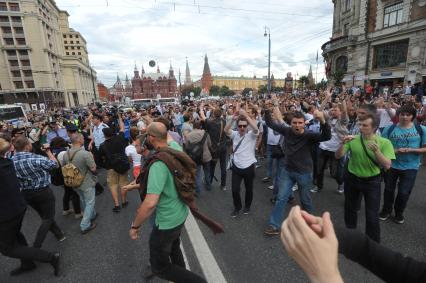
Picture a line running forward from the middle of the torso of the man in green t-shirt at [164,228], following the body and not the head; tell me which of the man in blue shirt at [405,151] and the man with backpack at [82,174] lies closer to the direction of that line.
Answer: the man with backpack

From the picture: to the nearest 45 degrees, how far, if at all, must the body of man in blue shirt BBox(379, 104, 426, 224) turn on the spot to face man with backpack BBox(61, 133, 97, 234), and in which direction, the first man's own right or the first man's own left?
approximately 45° to the first man's own right

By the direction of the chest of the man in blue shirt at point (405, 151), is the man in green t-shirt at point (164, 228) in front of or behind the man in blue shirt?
in front

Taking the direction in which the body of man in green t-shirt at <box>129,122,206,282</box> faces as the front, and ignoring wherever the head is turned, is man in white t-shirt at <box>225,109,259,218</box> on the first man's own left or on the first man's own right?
on the first man's own right

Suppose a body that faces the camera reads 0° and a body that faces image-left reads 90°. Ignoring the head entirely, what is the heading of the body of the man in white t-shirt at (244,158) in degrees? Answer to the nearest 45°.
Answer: approximately 0°

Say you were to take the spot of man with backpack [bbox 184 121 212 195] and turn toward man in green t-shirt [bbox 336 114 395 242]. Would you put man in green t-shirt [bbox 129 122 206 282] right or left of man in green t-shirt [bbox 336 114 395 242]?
right

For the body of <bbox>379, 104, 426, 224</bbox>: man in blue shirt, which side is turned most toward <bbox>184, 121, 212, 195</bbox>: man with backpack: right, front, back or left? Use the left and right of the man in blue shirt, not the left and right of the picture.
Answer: right

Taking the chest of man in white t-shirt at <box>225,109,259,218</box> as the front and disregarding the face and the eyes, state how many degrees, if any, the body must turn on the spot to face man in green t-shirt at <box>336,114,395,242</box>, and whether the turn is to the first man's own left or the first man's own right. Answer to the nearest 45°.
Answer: approximately 45° to the first man's own left

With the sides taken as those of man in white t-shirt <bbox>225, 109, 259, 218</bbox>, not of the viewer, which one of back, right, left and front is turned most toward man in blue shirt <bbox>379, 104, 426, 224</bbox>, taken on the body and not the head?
left

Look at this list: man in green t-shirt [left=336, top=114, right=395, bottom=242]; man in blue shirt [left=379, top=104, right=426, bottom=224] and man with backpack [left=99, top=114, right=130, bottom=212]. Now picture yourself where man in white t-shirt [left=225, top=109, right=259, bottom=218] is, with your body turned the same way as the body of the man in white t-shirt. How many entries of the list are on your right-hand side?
1
